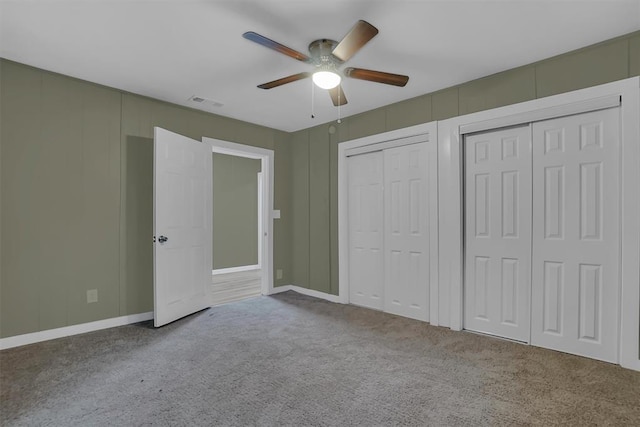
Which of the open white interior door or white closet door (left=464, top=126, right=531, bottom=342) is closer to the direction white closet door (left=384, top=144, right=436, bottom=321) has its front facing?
the open white interior door

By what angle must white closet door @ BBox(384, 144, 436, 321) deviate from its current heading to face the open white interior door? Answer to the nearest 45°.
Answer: approximately 45° to its right

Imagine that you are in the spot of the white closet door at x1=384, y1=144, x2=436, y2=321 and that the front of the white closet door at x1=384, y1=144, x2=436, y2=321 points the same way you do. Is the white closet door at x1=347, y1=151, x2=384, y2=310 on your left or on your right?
on your right

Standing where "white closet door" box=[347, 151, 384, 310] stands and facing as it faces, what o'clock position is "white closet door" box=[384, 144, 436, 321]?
"white closet door" box=[384, 144, 436, 321] is roughly at 9 o'clock from "white closet door" box=[347, 151, 384, 310].

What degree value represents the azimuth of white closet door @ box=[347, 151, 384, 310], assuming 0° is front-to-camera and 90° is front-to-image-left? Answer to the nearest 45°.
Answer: approximately 45°

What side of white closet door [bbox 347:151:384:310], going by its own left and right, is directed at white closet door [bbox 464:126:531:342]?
left

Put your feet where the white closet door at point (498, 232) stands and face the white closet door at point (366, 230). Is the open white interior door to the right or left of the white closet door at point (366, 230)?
left

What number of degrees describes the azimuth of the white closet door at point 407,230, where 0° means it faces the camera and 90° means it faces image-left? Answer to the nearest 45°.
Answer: approximately 45°

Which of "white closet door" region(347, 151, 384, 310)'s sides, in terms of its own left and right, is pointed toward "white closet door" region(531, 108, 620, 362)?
left

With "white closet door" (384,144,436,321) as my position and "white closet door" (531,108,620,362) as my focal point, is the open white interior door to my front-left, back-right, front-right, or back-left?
back-right

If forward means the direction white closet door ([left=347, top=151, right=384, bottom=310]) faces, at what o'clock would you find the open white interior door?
The open white interior door is roughly at 1 o'clock from the white closet door.
